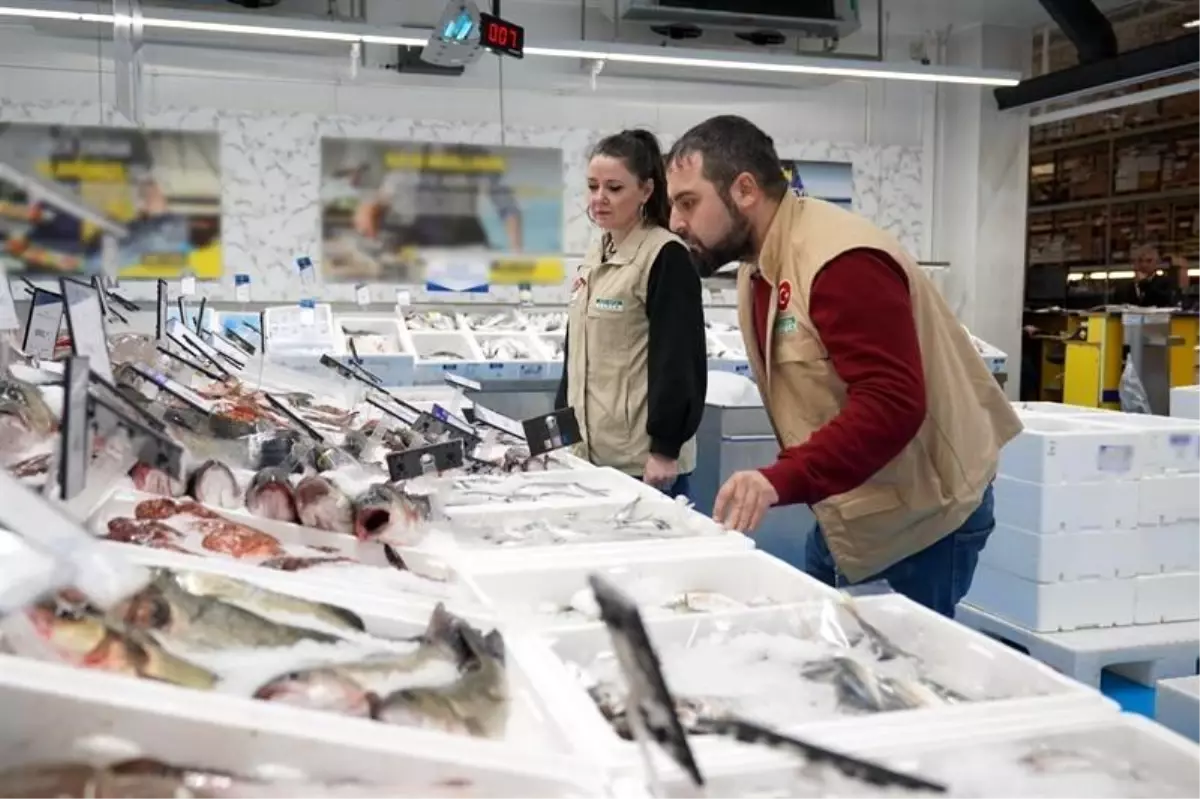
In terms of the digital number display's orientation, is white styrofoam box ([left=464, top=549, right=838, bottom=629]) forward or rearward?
forward

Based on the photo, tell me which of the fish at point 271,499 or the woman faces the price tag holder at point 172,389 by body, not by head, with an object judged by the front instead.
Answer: the woman

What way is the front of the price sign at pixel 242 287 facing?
toward the camera

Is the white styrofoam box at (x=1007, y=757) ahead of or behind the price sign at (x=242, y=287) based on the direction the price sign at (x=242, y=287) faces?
ahead

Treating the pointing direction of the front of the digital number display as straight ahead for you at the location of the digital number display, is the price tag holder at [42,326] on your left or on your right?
on your right

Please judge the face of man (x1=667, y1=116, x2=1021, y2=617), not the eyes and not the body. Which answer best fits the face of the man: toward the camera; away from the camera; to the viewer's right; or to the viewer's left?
to the viewer's left

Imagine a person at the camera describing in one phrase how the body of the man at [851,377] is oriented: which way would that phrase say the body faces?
to the viewer's left

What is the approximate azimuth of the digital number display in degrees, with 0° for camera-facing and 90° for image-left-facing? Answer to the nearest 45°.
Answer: approximately 315°

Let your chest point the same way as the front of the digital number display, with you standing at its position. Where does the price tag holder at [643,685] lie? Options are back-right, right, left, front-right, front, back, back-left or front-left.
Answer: front-right

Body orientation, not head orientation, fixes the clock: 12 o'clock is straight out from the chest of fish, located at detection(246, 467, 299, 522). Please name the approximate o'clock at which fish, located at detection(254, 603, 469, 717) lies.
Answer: fish, located at detection(254, 603, 469, 717) is roughly at 12 o'clock from fish, located at detection(246, 467, 299, 522).

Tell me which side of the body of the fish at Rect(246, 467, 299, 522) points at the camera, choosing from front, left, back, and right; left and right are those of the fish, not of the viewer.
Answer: front

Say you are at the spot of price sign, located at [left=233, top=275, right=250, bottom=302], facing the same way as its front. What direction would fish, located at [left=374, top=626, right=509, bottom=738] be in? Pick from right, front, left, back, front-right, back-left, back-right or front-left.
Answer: front

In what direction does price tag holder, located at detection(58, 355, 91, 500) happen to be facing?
to the viewer's right
